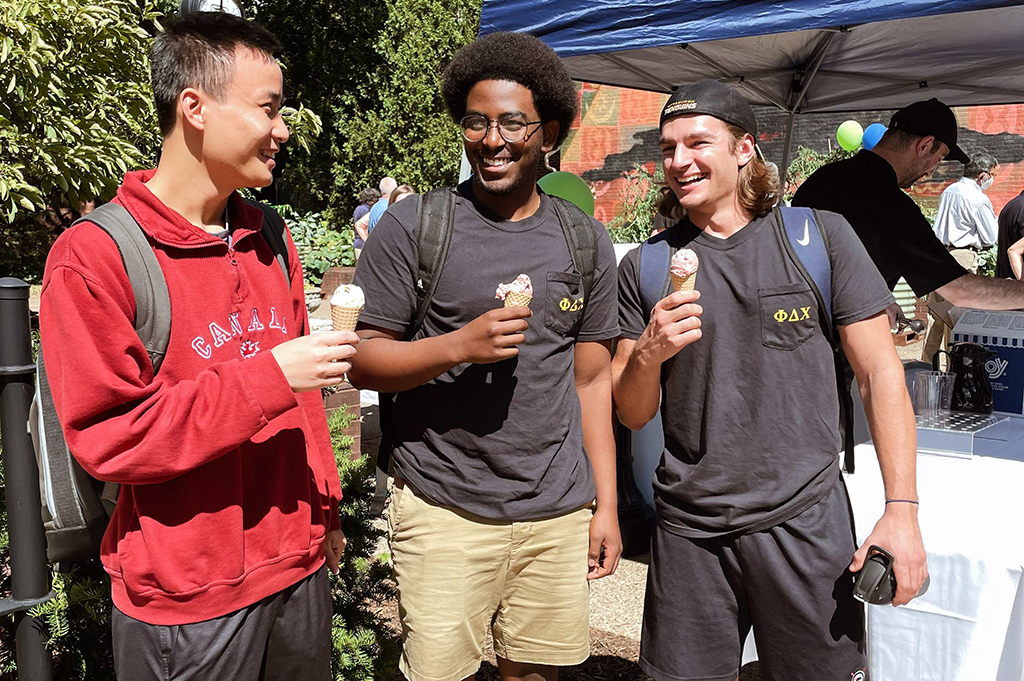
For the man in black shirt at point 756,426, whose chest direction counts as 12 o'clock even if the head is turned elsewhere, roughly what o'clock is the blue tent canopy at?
The blue tent canopy is roughly at 6 o'clock from the man in black shirt.

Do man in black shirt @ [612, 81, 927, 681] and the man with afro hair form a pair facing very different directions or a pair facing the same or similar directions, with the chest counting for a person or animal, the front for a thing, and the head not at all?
same or similar directions

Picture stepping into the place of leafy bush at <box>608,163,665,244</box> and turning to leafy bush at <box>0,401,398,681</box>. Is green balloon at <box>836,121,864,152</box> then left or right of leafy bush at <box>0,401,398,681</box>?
left

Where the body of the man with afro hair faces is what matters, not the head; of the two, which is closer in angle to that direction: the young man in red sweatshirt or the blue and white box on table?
the young man in red sweatshirt

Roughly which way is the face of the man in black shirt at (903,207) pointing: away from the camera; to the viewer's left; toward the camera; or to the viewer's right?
to the viewer's right

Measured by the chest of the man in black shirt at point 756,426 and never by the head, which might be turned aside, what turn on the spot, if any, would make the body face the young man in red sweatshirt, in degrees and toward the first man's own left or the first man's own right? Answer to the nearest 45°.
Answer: approximately 45° to the first man's own right

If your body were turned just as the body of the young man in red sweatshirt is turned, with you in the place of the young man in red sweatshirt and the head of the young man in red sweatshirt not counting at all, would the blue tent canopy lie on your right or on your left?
on your left

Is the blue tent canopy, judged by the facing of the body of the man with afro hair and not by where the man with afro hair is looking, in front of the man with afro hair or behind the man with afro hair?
behind

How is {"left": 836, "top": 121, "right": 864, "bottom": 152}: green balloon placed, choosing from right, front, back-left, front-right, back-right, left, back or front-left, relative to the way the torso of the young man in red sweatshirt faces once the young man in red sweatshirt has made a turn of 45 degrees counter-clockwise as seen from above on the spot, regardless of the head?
front-left

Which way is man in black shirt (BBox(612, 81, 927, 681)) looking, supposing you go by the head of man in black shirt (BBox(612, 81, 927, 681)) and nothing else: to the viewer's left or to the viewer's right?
to the viewer's left

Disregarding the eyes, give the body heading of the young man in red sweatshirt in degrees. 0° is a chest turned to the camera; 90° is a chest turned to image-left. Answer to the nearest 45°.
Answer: approximately 315°

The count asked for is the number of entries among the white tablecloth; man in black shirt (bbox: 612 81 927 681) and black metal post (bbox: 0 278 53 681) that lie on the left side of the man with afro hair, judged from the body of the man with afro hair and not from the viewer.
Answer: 2

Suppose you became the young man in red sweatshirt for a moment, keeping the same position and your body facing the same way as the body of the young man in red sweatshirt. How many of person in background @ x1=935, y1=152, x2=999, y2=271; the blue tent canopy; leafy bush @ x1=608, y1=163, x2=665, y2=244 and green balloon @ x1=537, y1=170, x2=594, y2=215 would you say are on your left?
4

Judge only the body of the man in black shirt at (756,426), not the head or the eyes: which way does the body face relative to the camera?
toward the camera

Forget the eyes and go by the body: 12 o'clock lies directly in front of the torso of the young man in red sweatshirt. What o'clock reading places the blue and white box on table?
The blue and white box on table is roughly at 10 o'clock from the young man in red sweatshirt.

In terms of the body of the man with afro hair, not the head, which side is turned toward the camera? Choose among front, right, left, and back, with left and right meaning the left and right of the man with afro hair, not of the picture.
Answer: front

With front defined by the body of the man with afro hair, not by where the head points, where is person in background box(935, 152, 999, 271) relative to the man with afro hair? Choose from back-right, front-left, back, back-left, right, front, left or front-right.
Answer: back-left

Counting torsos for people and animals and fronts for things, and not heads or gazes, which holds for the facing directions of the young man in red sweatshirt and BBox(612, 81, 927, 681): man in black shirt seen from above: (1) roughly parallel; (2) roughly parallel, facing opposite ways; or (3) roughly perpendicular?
roughly perpendicular

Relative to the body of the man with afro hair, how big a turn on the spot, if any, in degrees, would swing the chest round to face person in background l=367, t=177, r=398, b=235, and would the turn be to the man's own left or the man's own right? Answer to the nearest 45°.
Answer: approximately 180°
